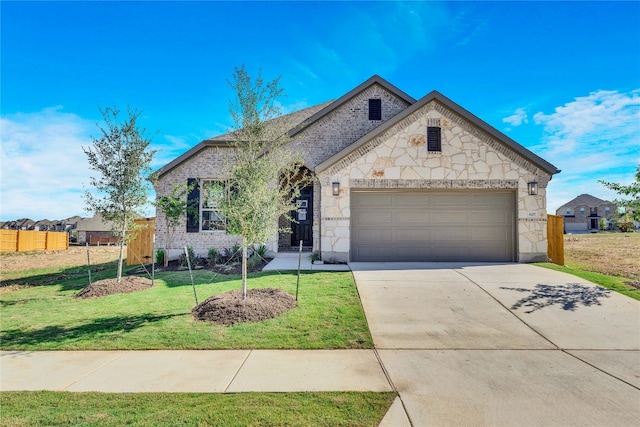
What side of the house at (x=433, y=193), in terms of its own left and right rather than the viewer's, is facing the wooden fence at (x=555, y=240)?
left

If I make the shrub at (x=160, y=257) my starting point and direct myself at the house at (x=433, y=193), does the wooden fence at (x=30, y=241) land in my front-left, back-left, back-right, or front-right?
back-left

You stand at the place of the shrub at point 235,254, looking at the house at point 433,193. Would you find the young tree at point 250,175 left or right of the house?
right

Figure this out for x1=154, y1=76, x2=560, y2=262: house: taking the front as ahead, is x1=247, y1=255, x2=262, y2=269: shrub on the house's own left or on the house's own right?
on the house's own right

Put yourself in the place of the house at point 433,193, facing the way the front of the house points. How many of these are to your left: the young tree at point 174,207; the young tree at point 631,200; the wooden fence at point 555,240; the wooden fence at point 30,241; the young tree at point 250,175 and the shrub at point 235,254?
2

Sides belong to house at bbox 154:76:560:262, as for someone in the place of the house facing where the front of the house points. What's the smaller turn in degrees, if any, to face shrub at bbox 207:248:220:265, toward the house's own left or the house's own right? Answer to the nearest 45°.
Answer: approximately 90° to the house's own right

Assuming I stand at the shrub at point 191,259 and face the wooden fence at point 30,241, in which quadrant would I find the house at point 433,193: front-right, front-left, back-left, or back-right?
back-right

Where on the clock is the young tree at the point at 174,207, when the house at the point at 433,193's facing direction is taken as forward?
The young tree is roughly at 3 o'clock from the house.

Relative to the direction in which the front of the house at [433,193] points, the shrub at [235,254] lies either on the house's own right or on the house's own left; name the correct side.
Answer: on the house's own right

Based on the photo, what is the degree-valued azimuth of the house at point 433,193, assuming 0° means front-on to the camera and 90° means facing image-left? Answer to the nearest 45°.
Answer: approximately 0°

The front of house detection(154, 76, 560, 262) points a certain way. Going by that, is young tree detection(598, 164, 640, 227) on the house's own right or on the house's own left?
on the house's own left

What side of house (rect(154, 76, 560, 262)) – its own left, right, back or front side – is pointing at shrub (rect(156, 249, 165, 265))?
right
